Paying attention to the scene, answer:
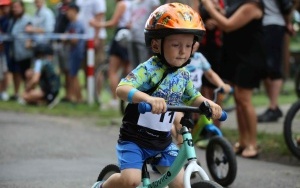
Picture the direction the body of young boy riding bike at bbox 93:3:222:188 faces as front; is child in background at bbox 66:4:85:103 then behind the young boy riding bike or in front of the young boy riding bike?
behind

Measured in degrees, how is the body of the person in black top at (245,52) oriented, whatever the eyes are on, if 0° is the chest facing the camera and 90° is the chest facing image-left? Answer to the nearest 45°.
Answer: approximately 45°

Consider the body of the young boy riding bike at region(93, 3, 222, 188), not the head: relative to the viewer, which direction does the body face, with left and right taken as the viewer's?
facing the viewer and to the right of the viewer

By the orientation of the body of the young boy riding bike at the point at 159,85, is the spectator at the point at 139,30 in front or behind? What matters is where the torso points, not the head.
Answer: behind

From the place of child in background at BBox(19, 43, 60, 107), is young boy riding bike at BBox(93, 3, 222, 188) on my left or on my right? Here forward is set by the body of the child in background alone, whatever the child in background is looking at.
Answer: on my left

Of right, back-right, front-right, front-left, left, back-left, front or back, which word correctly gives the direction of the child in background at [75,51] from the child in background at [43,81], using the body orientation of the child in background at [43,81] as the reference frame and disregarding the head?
back

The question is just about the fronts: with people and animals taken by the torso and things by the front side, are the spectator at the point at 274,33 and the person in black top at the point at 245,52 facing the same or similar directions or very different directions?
same or similar directions

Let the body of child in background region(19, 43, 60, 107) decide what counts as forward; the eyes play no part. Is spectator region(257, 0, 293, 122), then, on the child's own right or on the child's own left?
on the child's own left

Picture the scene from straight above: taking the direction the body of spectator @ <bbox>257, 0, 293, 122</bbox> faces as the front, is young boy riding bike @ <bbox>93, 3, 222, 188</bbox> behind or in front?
in front

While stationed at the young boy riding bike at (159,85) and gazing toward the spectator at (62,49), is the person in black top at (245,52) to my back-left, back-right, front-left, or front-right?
front-right

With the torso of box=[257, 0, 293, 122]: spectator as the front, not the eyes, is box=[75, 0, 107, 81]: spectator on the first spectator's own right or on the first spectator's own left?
on the first spectator's own right

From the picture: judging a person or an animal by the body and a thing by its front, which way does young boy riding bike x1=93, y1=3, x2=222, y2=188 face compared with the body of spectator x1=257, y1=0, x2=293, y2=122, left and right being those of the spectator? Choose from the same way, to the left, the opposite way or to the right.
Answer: to the left

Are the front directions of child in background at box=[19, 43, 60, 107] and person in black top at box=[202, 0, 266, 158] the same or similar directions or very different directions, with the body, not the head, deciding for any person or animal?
same or similar directions

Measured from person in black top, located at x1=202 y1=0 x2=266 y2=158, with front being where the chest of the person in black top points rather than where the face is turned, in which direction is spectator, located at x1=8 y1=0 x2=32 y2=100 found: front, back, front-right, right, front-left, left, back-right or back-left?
right
